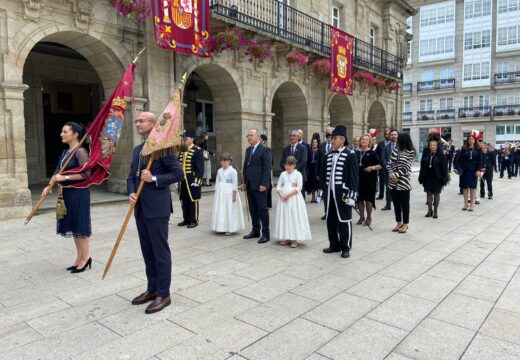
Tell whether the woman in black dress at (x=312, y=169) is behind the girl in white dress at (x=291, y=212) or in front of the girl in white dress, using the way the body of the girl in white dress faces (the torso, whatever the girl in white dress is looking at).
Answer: behind

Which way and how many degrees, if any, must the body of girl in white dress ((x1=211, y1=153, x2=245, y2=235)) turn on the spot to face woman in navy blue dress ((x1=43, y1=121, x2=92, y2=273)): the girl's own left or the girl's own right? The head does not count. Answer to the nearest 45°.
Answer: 0° — they already face them

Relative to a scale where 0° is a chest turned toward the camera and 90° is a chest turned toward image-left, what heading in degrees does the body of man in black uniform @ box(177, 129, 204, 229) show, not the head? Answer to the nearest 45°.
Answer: approximately 45°

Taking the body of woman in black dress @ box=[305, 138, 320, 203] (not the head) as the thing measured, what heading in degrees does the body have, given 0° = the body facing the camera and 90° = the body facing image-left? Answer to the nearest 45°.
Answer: approximately 45°

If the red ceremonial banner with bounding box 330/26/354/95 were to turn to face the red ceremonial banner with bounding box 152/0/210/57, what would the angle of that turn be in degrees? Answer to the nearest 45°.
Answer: approximately 90° to its right

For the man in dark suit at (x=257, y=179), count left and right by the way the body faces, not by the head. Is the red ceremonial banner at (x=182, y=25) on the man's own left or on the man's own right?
on the man's own right

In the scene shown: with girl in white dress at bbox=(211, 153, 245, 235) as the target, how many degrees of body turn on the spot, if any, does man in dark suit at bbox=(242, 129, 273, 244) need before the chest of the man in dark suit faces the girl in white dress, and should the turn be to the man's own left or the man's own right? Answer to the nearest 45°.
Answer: approximately 90° to the man's own right

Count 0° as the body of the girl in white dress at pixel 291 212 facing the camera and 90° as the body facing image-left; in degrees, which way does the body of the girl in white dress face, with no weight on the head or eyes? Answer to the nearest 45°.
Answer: approximately 45°
